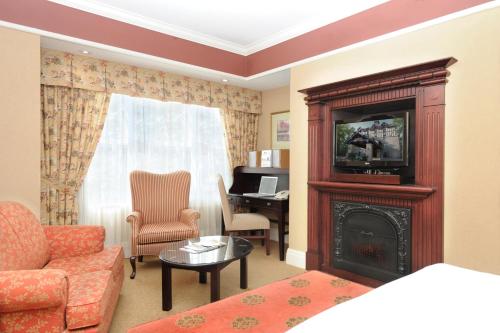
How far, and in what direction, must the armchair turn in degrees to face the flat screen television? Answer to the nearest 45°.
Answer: approximately 45° to its left

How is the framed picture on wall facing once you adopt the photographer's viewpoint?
facing the viewer and to the left of the viewer

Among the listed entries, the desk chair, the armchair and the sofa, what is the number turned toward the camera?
1

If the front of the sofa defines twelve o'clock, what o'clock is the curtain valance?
The curtain valance is roughly at 10 o'clock from the sofa.

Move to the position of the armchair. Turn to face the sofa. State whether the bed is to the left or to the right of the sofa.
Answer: left

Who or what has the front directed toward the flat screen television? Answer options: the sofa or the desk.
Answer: the sofa

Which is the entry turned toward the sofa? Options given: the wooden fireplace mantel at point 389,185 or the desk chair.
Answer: the wooden fireplace mantel

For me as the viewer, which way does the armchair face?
facing the viewer

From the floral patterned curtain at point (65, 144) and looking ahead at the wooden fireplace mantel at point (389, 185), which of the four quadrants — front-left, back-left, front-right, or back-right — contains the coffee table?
front-right

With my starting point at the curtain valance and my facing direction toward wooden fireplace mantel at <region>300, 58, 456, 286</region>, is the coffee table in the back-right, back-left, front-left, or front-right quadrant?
front-right

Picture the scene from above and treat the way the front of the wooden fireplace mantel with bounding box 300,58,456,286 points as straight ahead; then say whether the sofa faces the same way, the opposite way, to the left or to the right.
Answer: the opposite way
